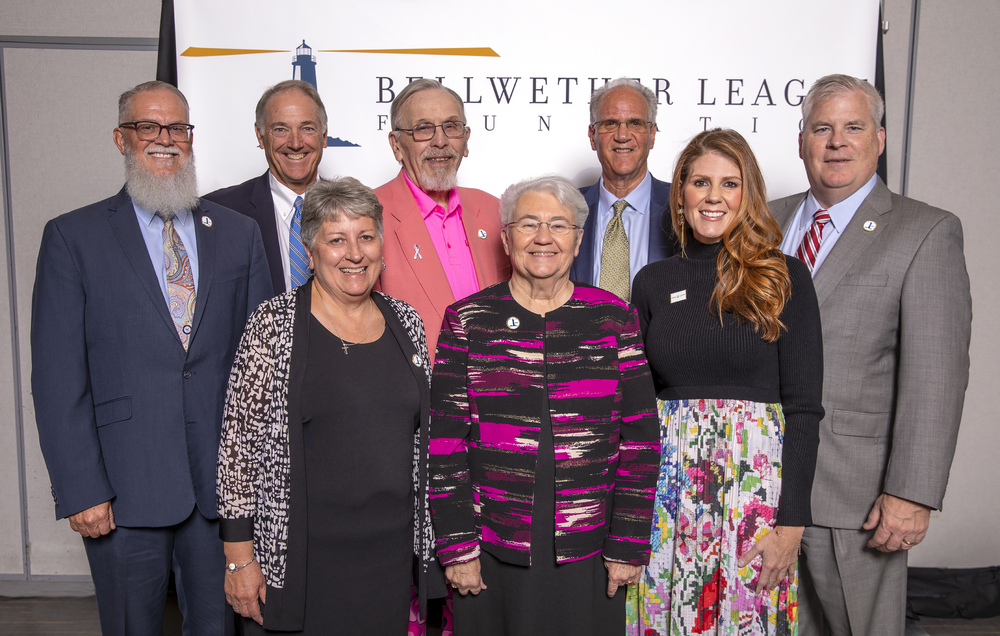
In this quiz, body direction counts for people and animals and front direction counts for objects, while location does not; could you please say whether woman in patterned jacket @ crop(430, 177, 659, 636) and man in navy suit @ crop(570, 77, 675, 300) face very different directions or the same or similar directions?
same or similar directions

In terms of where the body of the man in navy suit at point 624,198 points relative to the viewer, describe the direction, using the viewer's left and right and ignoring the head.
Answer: facing the viewer

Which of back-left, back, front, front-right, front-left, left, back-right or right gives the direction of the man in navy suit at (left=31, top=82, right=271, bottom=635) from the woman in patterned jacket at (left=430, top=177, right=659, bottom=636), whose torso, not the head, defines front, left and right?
right

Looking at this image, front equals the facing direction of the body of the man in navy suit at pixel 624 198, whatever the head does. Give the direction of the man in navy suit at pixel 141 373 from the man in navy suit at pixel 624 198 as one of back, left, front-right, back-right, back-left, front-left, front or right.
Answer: front-right

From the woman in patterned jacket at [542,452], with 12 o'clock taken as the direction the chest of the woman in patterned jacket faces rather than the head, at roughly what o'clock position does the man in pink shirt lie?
The man in pink shirt is roughly at 5 o'clock from the woman in patterned jacket.

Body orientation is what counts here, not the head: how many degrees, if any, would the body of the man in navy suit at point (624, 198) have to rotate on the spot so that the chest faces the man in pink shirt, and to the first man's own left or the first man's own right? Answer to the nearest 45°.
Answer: approximately 45° to the first man's own right

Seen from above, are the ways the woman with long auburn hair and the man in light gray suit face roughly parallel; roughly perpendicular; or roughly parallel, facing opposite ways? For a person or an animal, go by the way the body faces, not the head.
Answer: roughly parallel

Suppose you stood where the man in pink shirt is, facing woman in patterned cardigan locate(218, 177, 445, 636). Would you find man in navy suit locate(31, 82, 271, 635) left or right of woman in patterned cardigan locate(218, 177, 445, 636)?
right

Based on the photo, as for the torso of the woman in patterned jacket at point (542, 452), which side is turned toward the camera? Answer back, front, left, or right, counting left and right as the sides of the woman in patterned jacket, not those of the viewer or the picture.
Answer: front

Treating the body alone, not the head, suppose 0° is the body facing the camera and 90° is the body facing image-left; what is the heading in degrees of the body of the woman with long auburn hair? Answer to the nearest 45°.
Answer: approximately 45°

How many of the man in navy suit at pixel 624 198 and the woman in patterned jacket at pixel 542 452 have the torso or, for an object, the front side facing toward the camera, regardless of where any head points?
2

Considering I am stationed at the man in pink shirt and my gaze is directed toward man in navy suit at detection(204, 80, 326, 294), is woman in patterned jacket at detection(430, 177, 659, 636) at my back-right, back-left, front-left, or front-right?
back-left

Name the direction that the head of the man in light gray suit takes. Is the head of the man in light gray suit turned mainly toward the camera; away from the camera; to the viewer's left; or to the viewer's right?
toward the camera

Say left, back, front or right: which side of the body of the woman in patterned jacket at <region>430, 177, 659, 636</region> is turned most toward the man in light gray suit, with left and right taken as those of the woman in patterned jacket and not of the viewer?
left

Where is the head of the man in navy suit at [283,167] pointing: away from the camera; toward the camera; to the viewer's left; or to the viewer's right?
toward the camera
